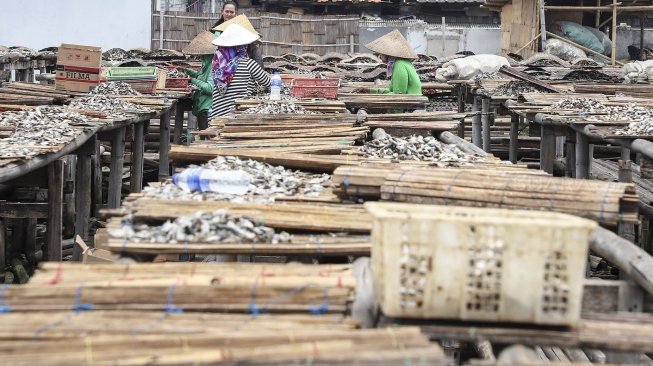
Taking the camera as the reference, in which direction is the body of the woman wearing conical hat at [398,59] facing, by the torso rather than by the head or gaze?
to the viewer's left

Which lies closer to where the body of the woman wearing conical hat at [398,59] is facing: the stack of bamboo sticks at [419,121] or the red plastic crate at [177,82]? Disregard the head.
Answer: the red plastic crate

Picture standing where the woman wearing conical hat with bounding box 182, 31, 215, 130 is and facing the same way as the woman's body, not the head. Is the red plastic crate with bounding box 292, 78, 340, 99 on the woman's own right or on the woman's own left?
on the woman's own left

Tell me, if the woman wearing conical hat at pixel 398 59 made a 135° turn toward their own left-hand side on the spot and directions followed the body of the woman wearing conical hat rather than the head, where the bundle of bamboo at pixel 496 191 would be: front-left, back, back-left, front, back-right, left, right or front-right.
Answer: front-right

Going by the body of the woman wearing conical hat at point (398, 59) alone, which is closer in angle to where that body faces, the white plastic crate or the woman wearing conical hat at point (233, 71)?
the woman wearing conical hat

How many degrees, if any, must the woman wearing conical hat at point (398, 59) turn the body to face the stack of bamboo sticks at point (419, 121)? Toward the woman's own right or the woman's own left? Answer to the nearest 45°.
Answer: approximately 90° to the woman's own left

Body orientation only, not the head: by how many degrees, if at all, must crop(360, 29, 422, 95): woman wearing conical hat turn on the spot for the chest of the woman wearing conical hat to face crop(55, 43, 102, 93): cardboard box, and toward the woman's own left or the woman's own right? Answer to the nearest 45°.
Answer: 0° — they already face it

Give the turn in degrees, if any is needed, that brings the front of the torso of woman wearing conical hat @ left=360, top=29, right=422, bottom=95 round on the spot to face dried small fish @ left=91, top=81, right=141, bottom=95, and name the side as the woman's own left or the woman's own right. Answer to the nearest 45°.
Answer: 0° — they already face it

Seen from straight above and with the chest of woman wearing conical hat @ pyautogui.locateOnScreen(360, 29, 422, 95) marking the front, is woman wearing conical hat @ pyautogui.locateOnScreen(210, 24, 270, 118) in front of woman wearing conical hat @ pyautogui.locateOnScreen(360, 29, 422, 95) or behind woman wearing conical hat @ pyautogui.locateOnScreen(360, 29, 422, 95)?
in front
